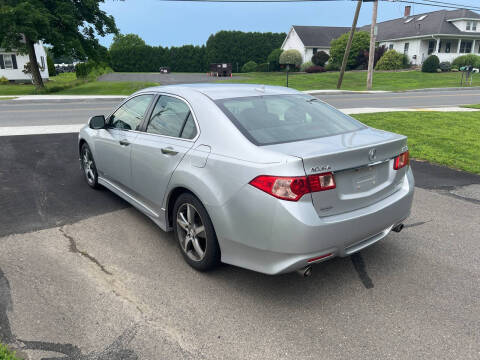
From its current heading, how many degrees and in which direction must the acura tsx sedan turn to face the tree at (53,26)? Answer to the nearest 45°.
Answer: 0° — it already faces it

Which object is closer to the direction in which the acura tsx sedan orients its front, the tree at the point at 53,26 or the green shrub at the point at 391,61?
the tree

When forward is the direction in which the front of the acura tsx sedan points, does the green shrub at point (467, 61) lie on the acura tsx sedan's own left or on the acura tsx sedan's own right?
on the acura tsx sedan's own right

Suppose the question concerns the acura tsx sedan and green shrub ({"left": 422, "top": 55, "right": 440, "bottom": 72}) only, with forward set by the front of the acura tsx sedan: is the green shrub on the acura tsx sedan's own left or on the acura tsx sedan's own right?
on the acura tsx sedan's own right

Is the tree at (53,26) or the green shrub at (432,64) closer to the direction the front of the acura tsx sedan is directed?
the tree

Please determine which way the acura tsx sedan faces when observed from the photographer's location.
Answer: facing away from the viewer and to the left of the viewer

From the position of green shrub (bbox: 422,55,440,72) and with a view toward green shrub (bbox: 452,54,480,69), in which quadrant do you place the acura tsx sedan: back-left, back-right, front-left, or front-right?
back-right

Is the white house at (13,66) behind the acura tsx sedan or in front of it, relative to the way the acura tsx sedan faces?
in front

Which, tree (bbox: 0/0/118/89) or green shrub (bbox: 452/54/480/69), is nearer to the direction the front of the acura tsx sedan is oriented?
the tree

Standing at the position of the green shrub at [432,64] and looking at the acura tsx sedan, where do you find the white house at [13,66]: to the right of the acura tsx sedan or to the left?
right

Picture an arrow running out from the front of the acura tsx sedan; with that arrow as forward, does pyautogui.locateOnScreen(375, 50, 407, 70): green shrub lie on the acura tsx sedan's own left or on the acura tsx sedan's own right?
on the acura tsx sedan's own right

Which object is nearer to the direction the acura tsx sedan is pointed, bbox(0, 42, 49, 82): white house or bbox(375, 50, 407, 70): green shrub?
the white house
